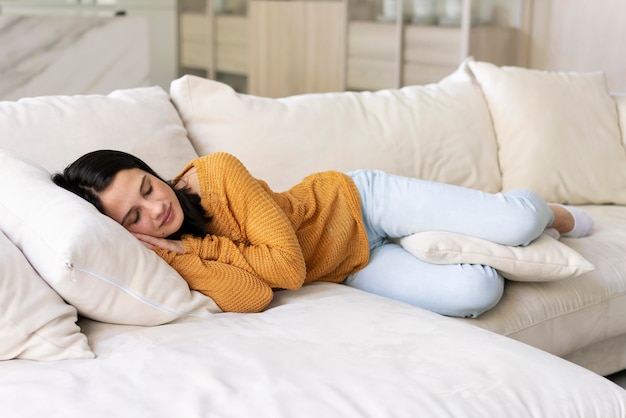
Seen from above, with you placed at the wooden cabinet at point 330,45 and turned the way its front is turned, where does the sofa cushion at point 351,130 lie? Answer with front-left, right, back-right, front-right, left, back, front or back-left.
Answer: front

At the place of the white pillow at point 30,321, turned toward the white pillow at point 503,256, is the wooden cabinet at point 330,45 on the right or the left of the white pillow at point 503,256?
left

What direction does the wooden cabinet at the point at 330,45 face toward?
toward the camera

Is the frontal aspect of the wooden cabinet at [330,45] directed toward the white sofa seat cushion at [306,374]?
yes

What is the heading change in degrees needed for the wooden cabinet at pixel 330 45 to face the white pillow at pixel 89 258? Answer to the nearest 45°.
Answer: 0° — it already faces it

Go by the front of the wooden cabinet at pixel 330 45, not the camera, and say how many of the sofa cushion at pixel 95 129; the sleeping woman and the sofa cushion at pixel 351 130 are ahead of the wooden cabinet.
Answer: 3

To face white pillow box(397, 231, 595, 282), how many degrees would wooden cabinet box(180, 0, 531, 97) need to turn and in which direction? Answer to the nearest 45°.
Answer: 0° — it already faces it

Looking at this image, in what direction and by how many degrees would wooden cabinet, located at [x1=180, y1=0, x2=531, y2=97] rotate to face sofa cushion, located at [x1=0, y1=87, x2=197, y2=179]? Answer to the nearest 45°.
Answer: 0° — it already faces it

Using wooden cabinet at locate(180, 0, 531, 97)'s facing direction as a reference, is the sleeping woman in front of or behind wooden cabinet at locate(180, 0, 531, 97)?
in front

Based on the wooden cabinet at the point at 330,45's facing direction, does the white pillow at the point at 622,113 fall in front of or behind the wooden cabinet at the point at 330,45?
in front

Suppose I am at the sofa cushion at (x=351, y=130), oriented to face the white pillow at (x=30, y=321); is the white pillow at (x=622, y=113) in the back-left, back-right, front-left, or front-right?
back-left

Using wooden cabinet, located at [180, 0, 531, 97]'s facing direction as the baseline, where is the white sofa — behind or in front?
in front
